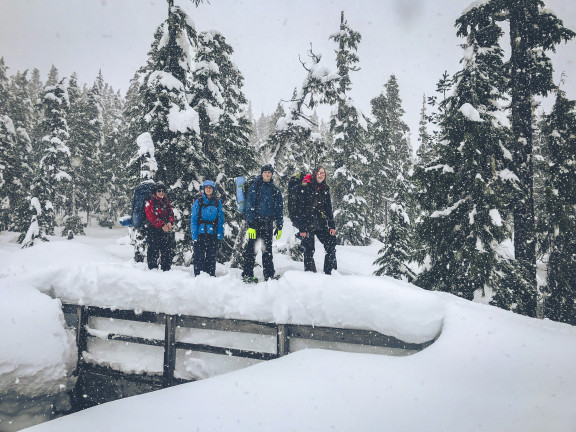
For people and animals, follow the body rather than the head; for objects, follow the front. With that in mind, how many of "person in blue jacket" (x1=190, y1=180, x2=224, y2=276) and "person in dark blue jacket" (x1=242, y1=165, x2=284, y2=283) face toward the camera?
2

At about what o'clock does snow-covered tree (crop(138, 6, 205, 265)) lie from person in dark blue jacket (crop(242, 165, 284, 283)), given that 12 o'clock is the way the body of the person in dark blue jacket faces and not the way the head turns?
The snow-covered tree is roughly at 5 o'clock from the person in dark blue jacket.

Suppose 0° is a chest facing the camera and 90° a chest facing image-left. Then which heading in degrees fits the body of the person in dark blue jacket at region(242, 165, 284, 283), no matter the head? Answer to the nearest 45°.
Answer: approximately 0°

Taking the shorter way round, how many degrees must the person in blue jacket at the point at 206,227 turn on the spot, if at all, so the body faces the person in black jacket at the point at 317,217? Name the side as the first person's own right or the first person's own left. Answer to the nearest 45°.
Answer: approximately 90° to the first person's own left

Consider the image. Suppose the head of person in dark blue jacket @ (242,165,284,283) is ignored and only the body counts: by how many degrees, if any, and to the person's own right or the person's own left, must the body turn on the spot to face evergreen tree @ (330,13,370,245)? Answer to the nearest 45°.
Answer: approximately 180°

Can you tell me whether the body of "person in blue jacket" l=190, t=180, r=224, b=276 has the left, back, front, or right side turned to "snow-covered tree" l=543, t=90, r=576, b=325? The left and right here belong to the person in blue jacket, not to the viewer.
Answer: left

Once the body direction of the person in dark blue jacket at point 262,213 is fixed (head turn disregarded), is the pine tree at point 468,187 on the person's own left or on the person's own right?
on the person's own left

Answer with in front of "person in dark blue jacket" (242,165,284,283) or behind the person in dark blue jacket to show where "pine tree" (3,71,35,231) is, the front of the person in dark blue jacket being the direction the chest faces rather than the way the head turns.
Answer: behind

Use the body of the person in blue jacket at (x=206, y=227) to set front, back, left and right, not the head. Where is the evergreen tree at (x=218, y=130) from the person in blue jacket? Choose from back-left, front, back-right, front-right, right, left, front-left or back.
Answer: back

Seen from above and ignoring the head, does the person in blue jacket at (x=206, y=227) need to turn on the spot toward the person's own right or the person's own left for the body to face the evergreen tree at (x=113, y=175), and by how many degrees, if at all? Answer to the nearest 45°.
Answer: approximately 180°

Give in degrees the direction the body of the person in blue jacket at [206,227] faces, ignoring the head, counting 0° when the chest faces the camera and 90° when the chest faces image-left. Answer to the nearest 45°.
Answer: approximately 0°
